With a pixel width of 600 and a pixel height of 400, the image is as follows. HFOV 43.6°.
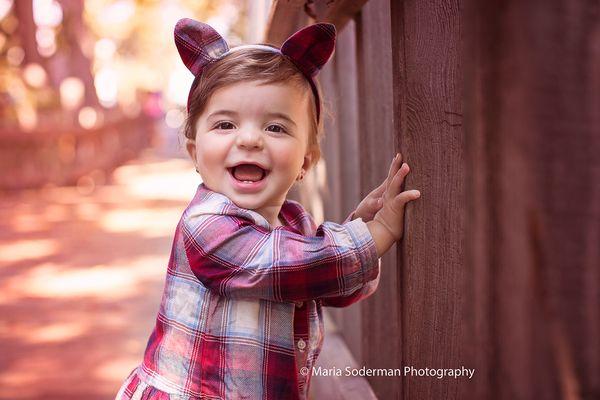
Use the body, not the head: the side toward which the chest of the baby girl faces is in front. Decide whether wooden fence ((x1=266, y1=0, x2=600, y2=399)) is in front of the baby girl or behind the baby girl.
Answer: in front

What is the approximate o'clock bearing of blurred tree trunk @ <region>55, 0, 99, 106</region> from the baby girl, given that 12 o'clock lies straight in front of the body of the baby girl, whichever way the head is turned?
The blurred tree trunk is roughly at 7 o'clock from the baby girl.

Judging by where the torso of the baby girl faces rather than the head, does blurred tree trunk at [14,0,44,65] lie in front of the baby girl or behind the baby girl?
behind

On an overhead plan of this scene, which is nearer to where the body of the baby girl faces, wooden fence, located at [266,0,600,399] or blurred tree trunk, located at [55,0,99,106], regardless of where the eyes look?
the wooden fence

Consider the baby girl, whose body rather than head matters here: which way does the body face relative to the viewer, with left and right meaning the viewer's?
facing the viewer and to the right of the viewer

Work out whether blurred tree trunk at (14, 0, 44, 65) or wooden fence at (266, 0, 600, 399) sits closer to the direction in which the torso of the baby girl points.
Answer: the wooden fence
